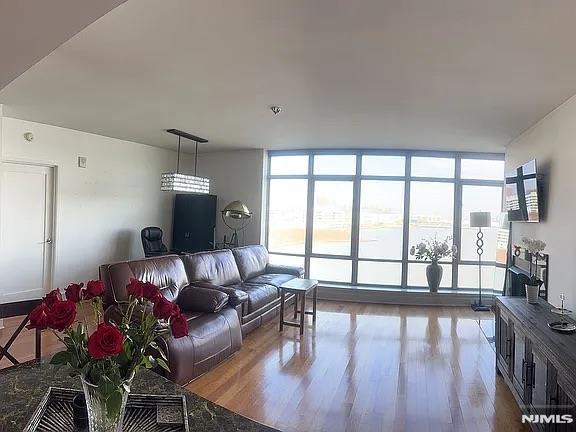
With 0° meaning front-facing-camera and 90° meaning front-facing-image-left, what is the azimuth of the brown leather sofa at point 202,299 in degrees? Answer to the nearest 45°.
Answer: approximately 315°

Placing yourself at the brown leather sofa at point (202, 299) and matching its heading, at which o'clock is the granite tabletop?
The granite tabletop is roughly at 2 o'clock from the brown leather sofa.

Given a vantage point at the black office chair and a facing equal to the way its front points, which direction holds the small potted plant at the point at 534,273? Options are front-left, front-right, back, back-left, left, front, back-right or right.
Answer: front

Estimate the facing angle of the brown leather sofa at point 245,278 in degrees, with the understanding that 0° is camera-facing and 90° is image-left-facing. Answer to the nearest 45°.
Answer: approximately 315°

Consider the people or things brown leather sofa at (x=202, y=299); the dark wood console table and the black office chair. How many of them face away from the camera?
0

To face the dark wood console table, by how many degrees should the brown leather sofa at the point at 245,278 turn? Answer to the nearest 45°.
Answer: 0° — it already faces it

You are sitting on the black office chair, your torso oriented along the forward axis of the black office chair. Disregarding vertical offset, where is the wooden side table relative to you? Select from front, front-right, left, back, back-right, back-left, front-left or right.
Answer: front

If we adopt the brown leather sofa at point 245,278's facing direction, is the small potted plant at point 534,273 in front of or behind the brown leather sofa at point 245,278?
in front

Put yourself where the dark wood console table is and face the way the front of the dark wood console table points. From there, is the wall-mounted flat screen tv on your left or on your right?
on your right

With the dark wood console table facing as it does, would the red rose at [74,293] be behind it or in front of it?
in front

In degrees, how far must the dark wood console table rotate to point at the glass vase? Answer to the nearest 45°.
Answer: approximately 45° to its left

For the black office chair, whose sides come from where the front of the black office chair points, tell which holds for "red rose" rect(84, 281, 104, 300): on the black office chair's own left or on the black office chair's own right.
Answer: on the black office chair's own right

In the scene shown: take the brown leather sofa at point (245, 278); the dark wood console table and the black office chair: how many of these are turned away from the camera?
0
